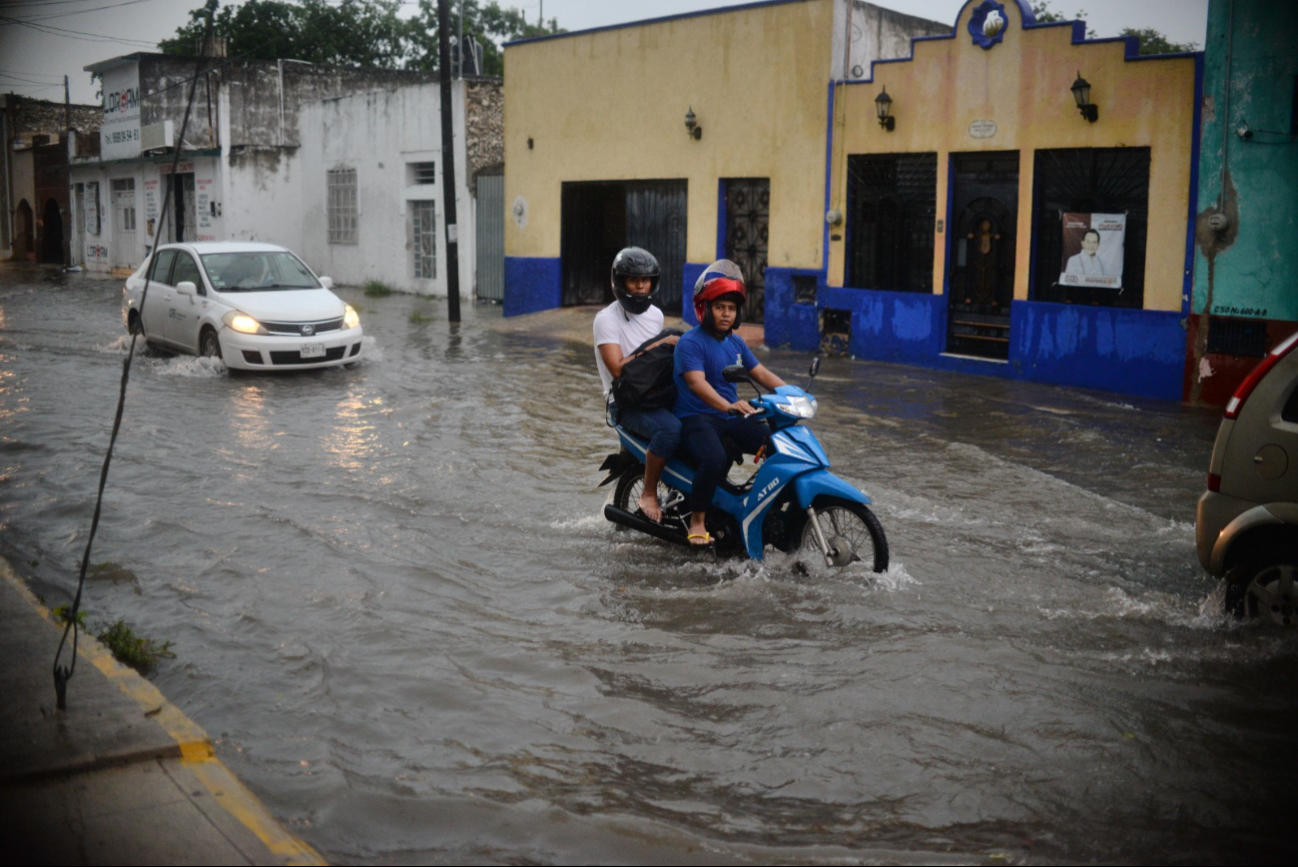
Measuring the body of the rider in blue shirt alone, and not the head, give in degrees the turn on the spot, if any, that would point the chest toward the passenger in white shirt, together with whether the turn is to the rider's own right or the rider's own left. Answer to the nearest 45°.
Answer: approximately 180°

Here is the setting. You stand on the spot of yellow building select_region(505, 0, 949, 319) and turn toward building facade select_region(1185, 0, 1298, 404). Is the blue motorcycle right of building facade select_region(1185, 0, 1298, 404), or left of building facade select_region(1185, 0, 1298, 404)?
right

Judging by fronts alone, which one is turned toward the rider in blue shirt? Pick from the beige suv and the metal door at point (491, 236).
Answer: the metal door

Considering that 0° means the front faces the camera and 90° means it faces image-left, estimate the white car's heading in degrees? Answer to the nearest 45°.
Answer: approximately 315°

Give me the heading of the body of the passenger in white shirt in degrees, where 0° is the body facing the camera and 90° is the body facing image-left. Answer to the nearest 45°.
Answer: approximately 315°

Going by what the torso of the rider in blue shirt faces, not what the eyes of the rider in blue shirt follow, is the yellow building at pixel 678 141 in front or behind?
behind
